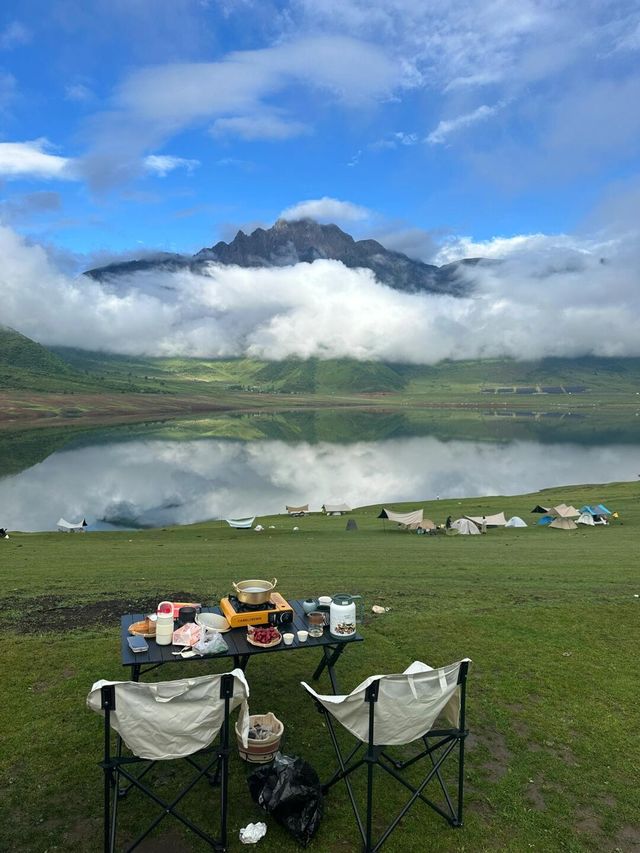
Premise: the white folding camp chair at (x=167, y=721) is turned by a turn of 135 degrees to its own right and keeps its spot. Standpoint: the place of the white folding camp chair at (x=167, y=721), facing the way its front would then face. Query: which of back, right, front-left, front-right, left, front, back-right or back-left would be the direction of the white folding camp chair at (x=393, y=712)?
front-left

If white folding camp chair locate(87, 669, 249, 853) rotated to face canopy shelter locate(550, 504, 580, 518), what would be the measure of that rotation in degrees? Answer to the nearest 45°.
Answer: approximately 45° to its right

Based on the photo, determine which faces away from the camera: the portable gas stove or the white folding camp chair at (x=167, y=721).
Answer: the white folding camp chair

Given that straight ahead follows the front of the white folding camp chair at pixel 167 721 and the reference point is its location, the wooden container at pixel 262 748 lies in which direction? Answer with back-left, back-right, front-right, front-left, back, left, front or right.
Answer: front-right

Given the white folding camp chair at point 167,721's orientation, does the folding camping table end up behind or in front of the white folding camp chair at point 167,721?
in front

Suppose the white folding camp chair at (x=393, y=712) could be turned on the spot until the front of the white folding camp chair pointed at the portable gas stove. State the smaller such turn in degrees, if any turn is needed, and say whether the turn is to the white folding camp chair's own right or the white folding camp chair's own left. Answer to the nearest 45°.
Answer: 0° — it already faces it

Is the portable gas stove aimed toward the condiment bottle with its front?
no

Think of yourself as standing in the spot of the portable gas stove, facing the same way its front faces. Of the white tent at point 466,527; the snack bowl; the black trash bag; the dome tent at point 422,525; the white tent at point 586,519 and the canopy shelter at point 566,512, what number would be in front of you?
2

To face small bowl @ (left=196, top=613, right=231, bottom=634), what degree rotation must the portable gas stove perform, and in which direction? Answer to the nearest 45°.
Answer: approximately 90° to its right

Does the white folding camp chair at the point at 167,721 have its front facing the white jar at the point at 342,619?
no

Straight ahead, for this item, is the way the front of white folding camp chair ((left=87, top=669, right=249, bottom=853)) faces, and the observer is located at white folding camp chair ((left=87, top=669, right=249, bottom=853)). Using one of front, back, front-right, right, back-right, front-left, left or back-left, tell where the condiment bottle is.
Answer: front

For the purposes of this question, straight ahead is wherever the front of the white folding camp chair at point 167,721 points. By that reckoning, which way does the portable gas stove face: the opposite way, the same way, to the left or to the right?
the opposite way

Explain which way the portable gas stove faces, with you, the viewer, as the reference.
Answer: facing the viewer

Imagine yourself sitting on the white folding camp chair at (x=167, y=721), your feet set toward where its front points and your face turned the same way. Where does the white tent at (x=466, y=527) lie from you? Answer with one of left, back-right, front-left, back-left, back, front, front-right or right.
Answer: front-right

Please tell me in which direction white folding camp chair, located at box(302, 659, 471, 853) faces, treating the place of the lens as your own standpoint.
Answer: facing away from the viewer and to the left of the viewer

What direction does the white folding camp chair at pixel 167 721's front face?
away from the camera

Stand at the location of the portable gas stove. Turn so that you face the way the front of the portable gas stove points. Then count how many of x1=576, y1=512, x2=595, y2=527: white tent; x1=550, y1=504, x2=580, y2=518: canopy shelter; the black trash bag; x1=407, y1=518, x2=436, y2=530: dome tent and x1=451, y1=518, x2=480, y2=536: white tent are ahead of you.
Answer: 1
